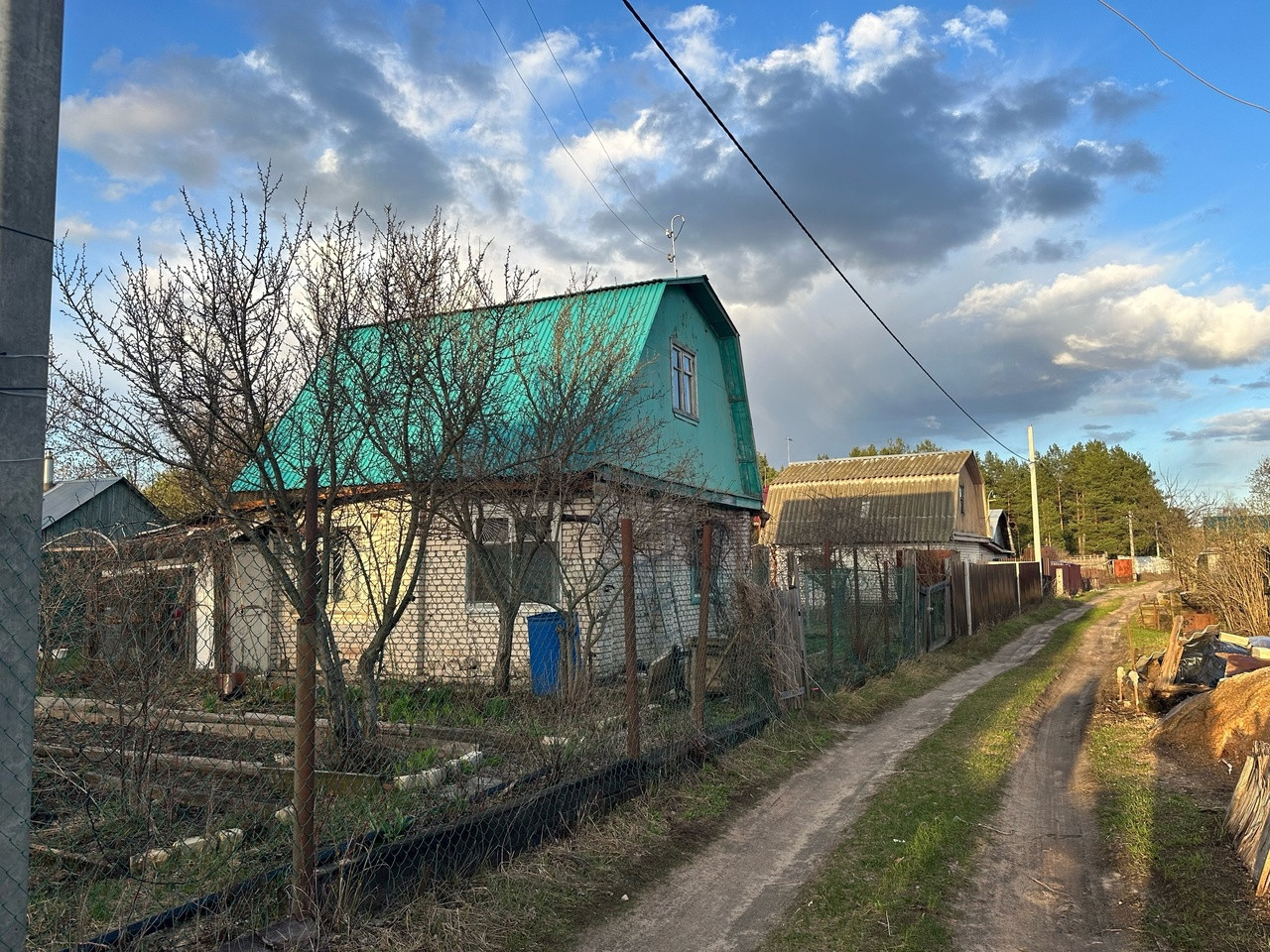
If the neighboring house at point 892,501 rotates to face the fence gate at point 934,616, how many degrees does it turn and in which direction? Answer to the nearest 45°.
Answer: approximately 90° to its right

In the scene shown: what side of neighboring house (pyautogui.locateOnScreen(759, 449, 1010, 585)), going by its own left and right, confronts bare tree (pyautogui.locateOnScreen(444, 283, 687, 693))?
right

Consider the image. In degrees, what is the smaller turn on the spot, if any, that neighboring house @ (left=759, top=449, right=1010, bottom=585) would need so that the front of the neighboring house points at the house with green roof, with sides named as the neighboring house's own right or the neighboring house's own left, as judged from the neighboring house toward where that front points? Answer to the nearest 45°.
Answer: approximately 90° to the neighboring house's own right

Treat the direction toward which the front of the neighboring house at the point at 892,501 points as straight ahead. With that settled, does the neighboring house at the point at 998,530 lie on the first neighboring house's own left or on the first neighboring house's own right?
on the first neighboring house's own left

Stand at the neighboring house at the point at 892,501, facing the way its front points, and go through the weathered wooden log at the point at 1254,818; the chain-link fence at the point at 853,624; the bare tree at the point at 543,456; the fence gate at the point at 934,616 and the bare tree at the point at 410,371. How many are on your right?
5

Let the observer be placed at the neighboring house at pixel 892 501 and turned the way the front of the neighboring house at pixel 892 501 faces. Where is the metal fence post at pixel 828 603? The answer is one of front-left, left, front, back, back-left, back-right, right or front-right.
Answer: right

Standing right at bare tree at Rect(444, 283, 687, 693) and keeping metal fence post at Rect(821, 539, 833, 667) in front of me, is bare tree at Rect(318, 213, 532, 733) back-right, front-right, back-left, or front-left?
back-right

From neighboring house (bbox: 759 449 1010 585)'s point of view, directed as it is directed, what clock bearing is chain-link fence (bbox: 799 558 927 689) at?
The chain-link fence is roughly at 3 o'clock from the neighboring house.

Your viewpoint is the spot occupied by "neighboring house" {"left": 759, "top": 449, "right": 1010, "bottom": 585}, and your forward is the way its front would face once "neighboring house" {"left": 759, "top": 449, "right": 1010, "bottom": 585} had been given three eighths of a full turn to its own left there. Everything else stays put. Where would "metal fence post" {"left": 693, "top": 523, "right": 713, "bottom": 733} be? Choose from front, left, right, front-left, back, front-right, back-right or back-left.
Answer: back-left

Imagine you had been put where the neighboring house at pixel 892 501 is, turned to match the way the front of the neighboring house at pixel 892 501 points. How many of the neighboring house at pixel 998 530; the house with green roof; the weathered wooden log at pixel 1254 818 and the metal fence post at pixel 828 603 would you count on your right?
3

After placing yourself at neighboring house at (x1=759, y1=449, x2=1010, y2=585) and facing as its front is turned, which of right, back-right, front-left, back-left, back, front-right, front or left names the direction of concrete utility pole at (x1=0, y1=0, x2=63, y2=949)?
right

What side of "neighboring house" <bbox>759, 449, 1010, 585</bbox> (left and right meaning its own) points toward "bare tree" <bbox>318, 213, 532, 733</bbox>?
right

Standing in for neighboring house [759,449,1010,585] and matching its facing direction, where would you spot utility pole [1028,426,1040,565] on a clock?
The utility pole is roughly at 11 o'clock from the neighboring house.

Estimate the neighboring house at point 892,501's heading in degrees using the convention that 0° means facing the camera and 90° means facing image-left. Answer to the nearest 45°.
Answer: approximately 270°
